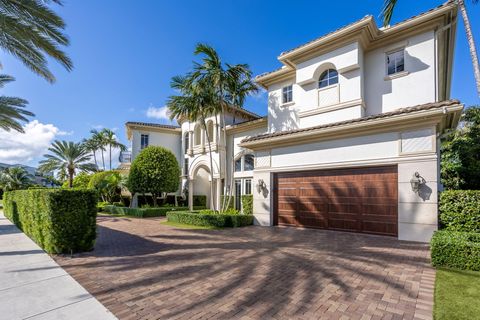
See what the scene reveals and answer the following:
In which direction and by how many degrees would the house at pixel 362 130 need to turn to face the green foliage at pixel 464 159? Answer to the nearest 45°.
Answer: approximately 90° to its left

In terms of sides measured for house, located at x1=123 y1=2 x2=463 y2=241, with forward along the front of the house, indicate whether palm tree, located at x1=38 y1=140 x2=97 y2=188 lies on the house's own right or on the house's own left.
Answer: on the house's own right

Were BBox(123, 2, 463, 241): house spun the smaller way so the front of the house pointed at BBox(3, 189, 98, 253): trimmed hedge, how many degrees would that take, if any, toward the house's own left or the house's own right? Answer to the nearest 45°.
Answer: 0° — it already faces it

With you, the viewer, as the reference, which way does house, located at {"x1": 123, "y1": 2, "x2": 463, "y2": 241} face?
facing the viewer and to the left of the viewer

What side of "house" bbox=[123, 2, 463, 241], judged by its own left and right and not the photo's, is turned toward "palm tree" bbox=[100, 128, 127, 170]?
right

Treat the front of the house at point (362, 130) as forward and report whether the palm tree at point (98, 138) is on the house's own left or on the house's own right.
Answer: on the house's own right

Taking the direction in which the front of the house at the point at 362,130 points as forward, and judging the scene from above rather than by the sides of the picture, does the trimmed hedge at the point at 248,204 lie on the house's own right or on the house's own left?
on the house's own right

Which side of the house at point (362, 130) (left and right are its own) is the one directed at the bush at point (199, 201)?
right

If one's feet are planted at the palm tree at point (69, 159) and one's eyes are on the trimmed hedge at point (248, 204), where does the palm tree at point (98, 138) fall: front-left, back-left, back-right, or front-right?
back-left

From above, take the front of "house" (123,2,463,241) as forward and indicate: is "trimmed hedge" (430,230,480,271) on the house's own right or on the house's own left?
on the house's own left
